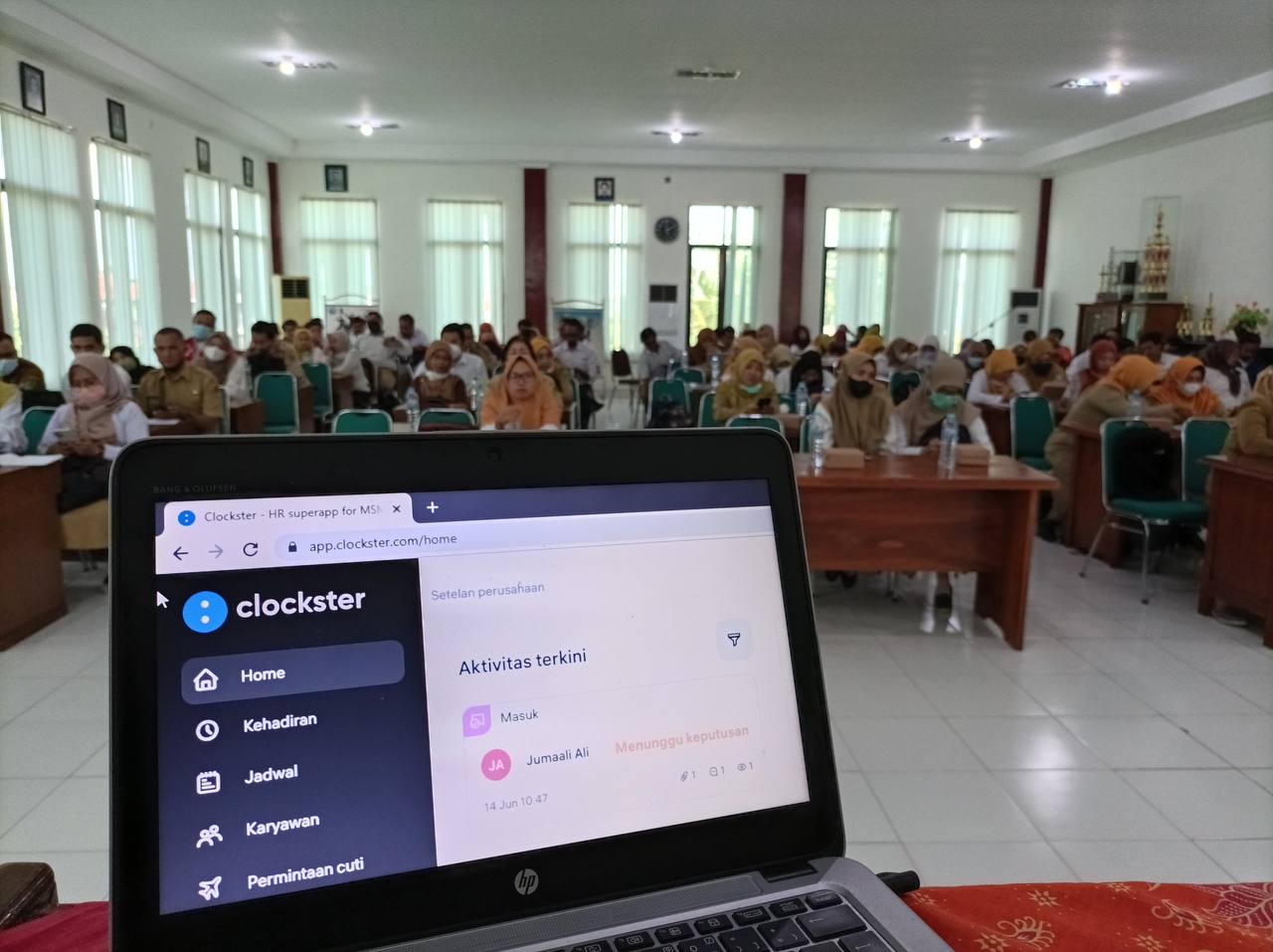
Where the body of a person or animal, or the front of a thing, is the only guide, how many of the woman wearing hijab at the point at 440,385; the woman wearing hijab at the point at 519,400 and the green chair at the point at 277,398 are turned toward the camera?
3

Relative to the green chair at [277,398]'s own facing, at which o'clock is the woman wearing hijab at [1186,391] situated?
The woman wearing hijab is roughly at 10 o'clock from the green chair.

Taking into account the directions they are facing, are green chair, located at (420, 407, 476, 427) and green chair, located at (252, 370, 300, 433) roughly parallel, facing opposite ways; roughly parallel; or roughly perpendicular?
roughly parallel

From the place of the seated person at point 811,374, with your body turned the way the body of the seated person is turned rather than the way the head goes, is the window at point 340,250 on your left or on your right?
on your right

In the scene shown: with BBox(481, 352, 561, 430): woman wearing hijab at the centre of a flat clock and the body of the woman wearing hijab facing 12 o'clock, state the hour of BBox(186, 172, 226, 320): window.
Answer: The window is roughly at 5 o'clock from the woman wearing hijab.

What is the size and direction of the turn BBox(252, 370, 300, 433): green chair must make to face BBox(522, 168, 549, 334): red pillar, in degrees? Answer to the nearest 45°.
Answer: approximately 135° to its left

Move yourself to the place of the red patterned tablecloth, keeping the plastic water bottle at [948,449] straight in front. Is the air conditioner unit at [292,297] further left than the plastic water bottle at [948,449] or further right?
left

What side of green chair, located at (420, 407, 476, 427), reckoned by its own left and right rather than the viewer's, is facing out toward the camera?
front

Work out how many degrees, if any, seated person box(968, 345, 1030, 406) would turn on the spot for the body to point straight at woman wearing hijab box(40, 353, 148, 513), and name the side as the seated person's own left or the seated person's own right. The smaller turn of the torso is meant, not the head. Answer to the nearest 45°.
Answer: approximately 45° to the seated person's own right

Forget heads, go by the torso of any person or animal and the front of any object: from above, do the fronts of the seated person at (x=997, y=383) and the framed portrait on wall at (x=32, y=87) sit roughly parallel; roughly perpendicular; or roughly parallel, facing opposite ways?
roughly perpendicular

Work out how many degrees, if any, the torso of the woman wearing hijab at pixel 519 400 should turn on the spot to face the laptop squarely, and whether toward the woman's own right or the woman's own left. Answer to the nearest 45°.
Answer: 0° — they already face it

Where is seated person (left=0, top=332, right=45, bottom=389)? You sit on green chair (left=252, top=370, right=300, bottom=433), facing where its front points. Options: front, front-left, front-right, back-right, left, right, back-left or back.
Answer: right

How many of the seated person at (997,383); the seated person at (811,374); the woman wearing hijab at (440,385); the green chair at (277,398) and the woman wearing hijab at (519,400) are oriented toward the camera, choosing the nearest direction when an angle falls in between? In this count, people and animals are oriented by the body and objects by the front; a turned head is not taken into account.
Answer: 5

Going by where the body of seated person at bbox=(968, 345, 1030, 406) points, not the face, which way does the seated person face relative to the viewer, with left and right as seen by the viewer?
facing the viewer

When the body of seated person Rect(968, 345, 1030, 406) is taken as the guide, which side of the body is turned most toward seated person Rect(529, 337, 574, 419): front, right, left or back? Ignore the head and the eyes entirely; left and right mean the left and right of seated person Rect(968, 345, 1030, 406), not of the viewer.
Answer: right

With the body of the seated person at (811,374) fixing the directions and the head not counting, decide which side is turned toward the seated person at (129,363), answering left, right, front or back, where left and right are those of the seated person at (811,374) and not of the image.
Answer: right

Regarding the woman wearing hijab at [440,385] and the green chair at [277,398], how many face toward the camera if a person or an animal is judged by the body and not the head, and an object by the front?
2

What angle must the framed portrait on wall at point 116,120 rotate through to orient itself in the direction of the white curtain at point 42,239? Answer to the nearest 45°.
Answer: approximately 90° to its right

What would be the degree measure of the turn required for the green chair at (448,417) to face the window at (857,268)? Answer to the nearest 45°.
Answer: approximately 135° to its left

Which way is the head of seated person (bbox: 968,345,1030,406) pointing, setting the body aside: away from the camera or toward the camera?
toward the camera
